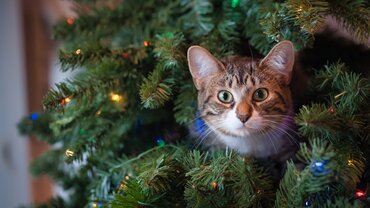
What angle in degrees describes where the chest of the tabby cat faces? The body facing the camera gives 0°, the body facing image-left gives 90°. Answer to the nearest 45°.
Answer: approximately 0°
